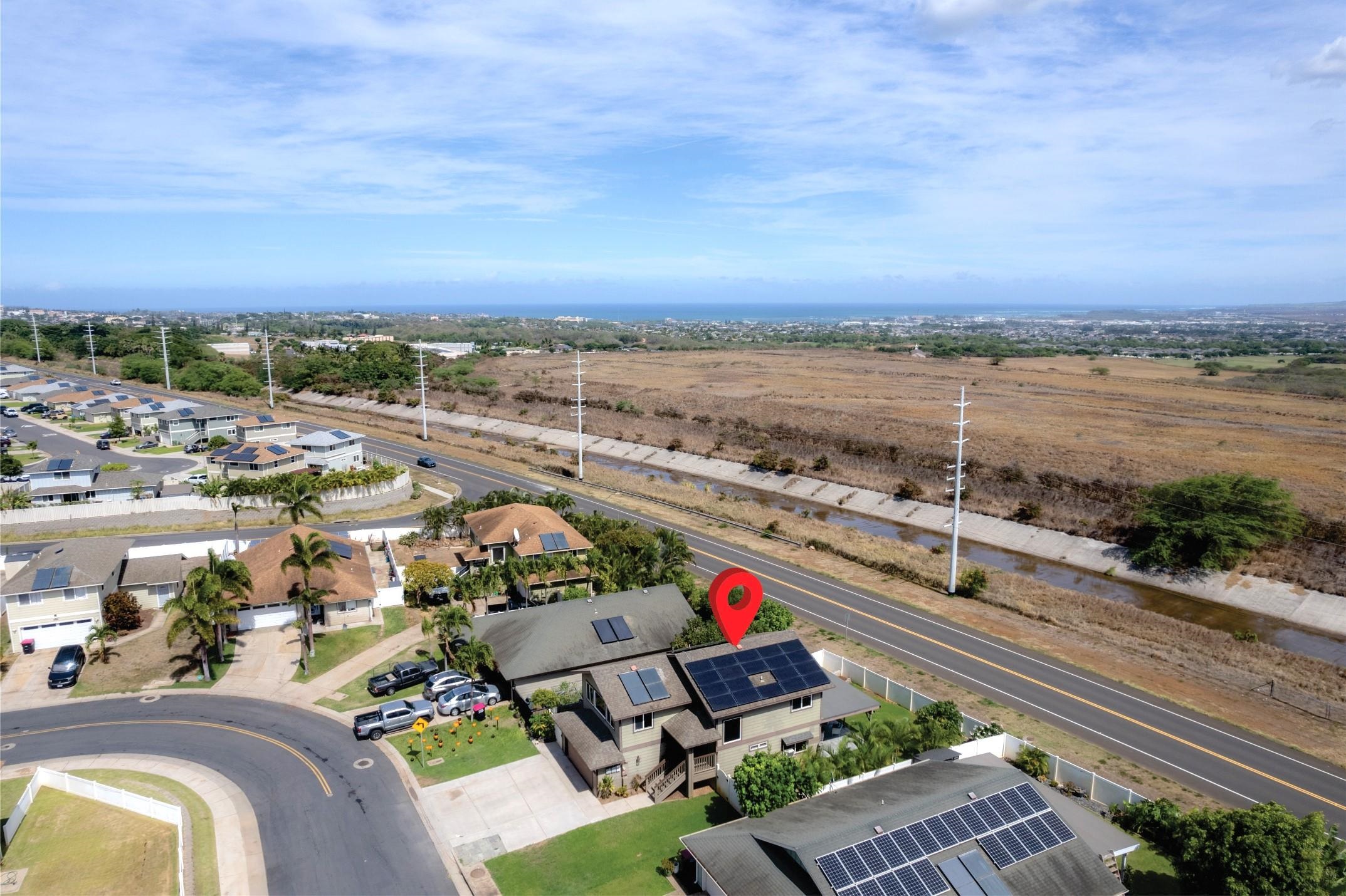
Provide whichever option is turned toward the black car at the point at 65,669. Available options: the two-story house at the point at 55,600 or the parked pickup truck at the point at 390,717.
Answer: the two-story house

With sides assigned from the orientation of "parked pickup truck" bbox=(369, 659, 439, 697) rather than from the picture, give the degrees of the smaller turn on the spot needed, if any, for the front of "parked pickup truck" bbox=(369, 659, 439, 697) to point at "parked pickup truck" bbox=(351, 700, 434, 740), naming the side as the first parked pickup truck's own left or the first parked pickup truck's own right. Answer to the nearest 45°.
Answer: approximately 135° to the first parked pickup truck's own right

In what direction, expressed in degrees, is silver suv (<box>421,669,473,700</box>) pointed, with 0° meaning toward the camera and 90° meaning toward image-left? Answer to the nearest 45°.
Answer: approximately 225°

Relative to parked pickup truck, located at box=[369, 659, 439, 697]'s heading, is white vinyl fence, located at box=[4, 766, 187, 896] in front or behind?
behind

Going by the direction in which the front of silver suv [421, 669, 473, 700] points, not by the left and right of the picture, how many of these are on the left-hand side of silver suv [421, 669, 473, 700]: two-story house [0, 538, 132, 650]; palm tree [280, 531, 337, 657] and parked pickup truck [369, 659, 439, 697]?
3

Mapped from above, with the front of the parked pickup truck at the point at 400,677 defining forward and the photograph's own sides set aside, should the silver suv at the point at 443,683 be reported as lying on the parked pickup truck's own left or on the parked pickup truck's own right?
on the parked pickup truck's own right

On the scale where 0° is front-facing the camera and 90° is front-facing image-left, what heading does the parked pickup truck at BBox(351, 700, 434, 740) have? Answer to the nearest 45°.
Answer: approximately 225°

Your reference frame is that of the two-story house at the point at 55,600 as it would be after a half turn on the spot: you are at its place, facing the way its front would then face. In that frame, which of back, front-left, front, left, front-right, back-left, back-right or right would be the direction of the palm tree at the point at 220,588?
back-right

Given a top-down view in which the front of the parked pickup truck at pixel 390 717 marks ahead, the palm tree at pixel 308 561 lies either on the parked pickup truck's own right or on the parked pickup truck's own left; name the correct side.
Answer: on the parked pickup truck's own left

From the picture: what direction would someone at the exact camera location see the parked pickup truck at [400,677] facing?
facing away from the viewer and to the right of the viewer

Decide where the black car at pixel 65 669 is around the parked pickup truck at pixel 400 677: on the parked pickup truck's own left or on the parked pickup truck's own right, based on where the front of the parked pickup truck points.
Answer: on the parked pickup truck's own left

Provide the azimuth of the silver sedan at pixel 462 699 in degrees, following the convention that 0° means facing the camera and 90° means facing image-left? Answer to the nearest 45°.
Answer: approximately 225°

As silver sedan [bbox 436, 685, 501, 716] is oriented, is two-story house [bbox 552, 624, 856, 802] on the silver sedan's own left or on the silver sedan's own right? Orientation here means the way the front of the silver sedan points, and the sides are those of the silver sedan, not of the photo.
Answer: on the silver sedan's own right
